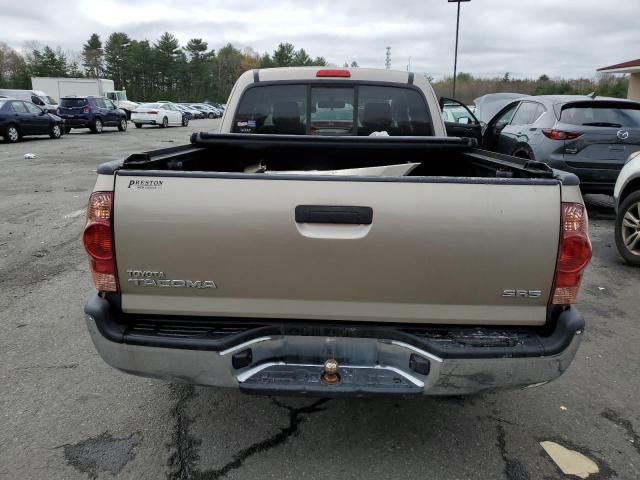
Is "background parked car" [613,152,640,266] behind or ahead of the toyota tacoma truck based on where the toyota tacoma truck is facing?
ahead

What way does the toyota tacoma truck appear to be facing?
away from the camera

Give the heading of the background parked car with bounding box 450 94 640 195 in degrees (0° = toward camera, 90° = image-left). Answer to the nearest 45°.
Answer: approximately 135°

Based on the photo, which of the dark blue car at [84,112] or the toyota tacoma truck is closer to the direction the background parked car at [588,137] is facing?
the dark blue car

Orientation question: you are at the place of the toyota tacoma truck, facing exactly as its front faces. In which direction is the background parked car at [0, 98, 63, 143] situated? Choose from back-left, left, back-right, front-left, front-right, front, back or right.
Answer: front-left
